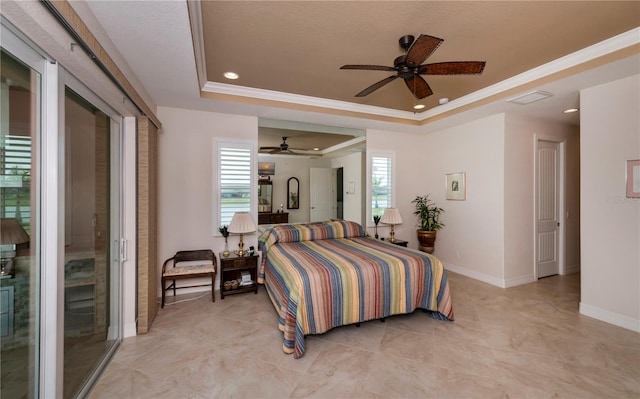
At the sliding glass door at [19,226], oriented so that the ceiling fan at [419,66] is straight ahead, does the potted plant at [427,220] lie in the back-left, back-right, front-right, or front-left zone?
front-left

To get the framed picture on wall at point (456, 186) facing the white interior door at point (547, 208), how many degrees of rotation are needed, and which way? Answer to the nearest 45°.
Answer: approximately 135° to its left

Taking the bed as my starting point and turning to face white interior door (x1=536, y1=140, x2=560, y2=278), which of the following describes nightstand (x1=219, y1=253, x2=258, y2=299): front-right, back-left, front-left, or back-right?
back-left

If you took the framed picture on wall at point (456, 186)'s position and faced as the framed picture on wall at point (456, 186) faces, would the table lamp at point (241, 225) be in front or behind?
in front

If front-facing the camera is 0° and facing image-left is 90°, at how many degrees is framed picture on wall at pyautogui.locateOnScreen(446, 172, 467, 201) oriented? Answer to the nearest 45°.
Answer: approximately 45°

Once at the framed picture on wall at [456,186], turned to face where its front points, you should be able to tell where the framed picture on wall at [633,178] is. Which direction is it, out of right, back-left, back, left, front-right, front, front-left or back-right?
left

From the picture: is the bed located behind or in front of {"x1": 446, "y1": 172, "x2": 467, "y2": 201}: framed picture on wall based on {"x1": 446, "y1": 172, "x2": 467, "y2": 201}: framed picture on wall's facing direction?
in front

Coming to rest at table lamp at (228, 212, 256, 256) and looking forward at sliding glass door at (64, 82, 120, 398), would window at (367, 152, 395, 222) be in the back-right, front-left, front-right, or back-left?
back-left

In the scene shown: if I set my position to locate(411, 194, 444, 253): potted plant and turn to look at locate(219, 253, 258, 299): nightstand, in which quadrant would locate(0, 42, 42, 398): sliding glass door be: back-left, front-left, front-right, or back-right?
front-left

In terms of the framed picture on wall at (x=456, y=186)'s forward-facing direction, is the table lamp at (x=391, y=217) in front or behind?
in front
